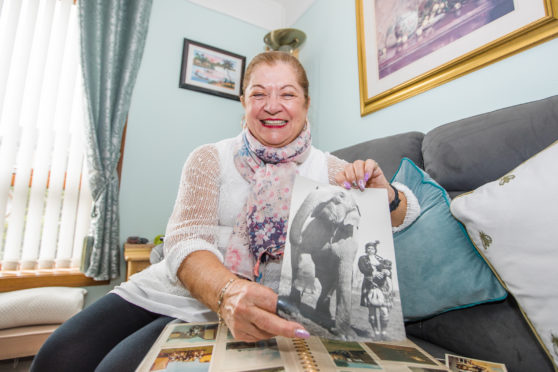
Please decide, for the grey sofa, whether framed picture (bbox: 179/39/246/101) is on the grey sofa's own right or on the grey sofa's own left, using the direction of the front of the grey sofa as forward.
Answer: on the grey sofa's own right

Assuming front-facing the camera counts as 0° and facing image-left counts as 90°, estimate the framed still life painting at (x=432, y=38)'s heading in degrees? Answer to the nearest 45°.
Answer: approximately 45°

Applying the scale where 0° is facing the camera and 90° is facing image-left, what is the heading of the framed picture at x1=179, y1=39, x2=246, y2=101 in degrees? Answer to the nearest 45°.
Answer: approximately 315°

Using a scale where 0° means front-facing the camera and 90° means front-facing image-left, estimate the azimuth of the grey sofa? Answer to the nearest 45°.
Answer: approximately 45°

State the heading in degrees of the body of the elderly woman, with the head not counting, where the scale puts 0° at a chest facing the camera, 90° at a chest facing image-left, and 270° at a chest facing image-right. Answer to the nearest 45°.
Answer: approximately 0°
